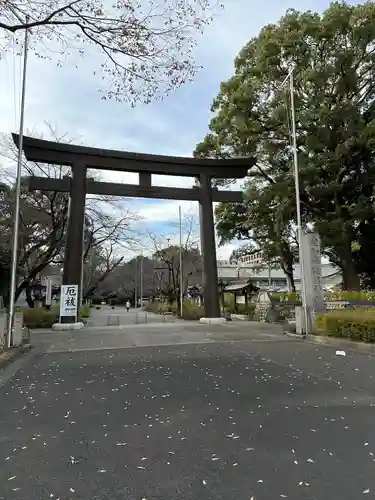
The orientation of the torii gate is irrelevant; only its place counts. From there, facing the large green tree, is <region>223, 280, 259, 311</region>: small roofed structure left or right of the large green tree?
left

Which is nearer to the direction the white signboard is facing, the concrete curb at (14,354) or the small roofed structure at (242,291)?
the concrete curb

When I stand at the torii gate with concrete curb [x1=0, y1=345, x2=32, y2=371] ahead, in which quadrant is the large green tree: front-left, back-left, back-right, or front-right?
back-left

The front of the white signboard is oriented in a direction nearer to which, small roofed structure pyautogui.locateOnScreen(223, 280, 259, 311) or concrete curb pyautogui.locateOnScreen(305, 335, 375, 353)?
the concrete curb

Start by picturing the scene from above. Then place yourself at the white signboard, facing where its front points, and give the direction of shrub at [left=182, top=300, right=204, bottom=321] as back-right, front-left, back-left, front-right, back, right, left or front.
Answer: back-left

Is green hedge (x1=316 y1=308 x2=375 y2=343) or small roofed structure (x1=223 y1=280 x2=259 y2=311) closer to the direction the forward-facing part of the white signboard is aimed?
the green hedge

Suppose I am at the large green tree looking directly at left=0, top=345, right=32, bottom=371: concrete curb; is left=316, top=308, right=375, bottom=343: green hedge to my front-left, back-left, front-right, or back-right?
front-left

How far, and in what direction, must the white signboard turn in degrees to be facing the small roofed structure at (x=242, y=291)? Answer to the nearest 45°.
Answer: approximately 135° to its left

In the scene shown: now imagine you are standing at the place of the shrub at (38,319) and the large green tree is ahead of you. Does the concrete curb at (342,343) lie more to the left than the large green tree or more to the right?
right

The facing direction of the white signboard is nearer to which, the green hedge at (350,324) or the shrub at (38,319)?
the green hedge

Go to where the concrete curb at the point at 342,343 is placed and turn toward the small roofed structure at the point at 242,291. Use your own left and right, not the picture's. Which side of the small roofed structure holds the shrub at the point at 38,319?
left

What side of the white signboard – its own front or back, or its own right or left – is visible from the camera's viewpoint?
front

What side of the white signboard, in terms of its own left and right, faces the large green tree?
left

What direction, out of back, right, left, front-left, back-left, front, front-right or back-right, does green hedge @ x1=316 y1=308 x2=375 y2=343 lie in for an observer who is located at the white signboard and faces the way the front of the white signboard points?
front-left

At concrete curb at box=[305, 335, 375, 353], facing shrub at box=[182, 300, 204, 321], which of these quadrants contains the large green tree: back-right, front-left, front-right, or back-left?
front-right
